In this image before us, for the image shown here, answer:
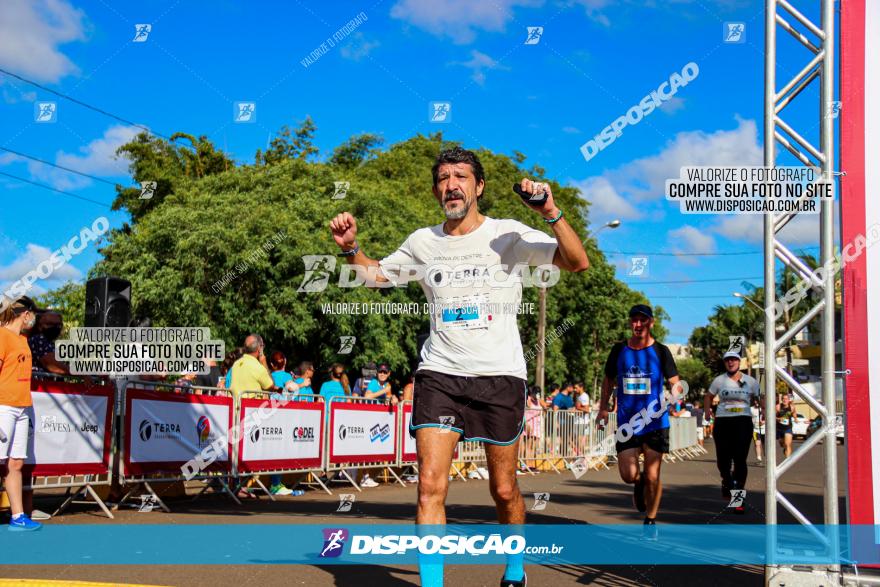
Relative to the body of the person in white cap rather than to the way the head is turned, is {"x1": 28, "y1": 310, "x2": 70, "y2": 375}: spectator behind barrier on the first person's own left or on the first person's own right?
on the first person's own right

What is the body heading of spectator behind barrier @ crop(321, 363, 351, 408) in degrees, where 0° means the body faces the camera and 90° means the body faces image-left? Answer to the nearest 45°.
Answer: approximately 315°

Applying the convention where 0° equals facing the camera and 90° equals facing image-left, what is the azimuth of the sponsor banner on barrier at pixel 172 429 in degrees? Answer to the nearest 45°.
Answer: approximately 315°

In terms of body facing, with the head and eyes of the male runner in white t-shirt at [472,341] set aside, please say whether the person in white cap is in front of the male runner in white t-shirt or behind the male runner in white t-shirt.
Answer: behind
